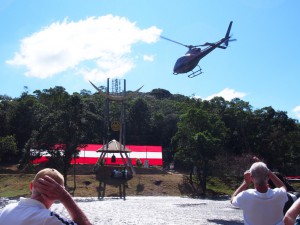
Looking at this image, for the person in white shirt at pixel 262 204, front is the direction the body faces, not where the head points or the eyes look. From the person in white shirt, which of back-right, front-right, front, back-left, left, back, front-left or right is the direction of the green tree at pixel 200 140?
front

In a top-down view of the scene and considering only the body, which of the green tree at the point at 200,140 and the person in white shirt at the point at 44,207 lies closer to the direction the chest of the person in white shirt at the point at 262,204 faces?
the green tree

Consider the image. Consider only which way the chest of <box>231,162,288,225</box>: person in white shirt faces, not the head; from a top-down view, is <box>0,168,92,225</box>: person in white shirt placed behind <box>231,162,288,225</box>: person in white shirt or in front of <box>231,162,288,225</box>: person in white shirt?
behind

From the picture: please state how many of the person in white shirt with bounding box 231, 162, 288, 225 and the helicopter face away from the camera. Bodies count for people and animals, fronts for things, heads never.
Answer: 1

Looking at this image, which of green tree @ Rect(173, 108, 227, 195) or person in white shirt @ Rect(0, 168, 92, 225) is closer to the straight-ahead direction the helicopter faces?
the person in white shirt

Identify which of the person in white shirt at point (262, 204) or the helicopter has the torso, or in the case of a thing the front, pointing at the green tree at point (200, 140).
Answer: the person in white shirt

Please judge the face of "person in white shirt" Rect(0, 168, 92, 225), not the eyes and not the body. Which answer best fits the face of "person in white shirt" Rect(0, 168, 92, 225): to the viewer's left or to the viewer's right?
to the viewer's right

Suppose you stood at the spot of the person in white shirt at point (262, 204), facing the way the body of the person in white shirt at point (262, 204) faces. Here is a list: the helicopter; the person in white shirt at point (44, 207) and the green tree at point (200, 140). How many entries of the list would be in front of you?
2

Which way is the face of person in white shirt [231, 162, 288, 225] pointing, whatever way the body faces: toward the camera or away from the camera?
away from the camera

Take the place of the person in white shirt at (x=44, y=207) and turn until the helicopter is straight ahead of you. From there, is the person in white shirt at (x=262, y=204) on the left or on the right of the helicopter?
right

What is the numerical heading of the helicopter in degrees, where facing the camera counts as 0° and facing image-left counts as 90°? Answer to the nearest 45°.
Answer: approximately 45°

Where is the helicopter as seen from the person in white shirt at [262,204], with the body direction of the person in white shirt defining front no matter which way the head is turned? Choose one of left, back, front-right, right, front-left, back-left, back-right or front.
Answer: front

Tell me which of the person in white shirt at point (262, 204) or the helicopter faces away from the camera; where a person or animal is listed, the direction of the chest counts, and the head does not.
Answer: the person in white shirt

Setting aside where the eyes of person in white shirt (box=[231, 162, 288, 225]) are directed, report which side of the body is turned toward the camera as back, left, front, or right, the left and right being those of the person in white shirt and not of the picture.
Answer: back

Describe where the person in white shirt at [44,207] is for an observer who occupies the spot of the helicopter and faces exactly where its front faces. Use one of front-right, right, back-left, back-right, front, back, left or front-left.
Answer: front-left
